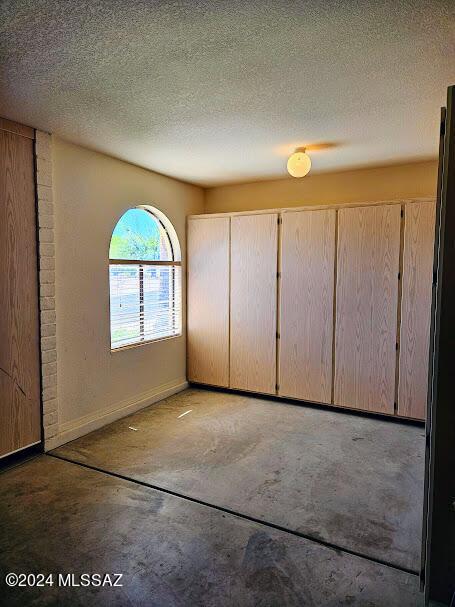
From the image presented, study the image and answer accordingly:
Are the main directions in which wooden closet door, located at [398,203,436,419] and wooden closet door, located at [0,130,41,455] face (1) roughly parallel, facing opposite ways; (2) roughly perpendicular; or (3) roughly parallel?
roughly perpendicular

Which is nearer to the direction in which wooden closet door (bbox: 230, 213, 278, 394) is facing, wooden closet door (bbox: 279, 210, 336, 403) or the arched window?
the arched window

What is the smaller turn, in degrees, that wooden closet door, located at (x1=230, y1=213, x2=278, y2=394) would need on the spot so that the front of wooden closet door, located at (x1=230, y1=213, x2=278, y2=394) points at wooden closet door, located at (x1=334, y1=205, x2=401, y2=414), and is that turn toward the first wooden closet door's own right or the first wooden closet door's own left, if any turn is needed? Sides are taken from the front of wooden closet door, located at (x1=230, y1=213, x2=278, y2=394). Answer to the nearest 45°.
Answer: approximately 90° to the first wooden closet door's own left

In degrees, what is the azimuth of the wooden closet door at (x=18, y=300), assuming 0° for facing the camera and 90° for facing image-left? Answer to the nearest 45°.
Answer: approximately 315°

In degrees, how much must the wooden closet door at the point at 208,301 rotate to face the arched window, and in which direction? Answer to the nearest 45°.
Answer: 0° — it already faces it

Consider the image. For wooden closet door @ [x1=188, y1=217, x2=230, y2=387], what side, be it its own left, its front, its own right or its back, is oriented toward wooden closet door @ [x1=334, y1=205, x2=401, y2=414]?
left

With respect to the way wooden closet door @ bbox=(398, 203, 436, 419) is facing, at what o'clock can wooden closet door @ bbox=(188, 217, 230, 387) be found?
wooden closet door @ bbox=(188, 217, 230, 387) is roughly at 3 o'clock from wooden closet door @ bbox=(398, 203, 436, 419).

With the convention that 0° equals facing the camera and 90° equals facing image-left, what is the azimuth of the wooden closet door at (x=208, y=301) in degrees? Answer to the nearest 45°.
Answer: approximately 45°

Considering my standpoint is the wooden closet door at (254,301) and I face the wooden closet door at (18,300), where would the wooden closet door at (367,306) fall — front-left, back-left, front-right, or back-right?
back-left

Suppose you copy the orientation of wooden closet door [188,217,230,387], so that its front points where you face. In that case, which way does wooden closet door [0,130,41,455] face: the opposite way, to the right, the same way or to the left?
to the left
